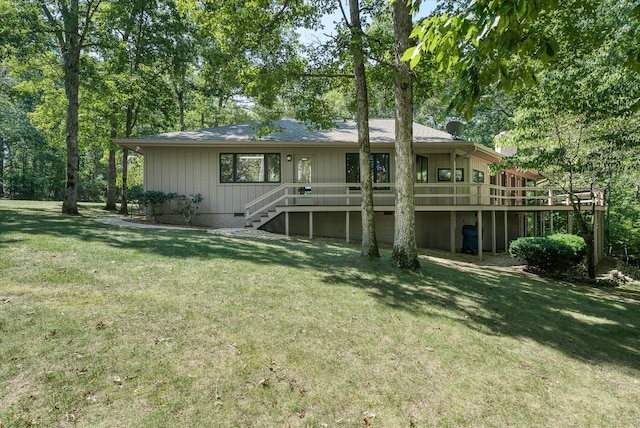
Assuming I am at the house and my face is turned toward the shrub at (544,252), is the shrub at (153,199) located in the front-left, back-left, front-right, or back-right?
back-right

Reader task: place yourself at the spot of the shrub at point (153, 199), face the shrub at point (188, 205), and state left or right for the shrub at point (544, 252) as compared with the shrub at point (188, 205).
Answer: right

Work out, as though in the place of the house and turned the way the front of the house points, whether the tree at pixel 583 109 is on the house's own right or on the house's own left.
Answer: on the house's own left

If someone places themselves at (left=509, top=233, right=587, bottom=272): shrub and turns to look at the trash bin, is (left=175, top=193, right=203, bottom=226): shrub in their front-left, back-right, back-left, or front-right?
front-left

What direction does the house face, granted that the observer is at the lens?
facing the viewer

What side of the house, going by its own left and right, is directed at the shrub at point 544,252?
left
